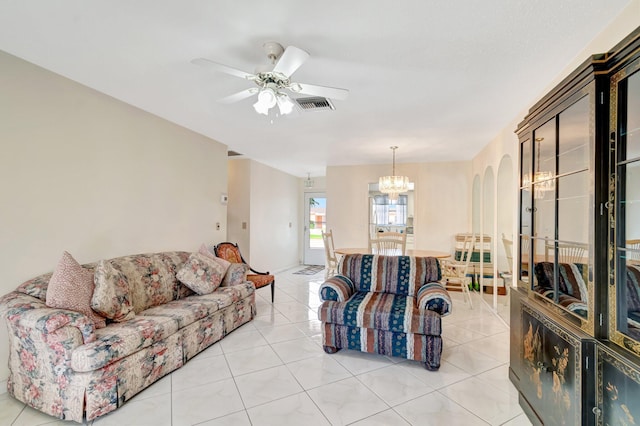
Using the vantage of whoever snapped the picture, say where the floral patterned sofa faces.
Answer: facing the viewer and to the right of the viewer

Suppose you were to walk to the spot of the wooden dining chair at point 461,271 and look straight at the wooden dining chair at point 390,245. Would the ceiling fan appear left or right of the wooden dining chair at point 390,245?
left

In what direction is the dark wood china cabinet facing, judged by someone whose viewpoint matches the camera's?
facing the viewer and to the left of the viewer

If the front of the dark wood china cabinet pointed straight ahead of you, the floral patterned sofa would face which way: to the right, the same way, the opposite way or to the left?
the opposite way

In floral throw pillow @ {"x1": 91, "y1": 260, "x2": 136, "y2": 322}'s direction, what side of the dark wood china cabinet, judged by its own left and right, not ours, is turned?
front

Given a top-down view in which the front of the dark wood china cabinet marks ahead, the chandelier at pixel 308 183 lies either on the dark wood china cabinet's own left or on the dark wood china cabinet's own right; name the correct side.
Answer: on the dark wood china cabinet's own right

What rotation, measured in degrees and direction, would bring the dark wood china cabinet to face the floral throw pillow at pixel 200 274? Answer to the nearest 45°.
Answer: approximately 45° to its right

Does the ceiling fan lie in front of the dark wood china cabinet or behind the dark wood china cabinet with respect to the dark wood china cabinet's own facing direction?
in front

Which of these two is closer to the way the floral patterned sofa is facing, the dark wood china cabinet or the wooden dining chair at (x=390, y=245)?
the dark wood china cabinet

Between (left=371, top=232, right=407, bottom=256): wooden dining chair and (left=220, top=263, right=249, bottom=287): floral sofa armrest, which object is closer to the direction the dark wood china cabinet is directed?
the floral sofa armrest

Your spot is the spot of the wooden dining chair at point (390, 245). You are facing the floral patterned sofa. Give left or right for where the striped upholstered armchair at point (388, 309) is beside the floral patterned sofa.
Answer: left
